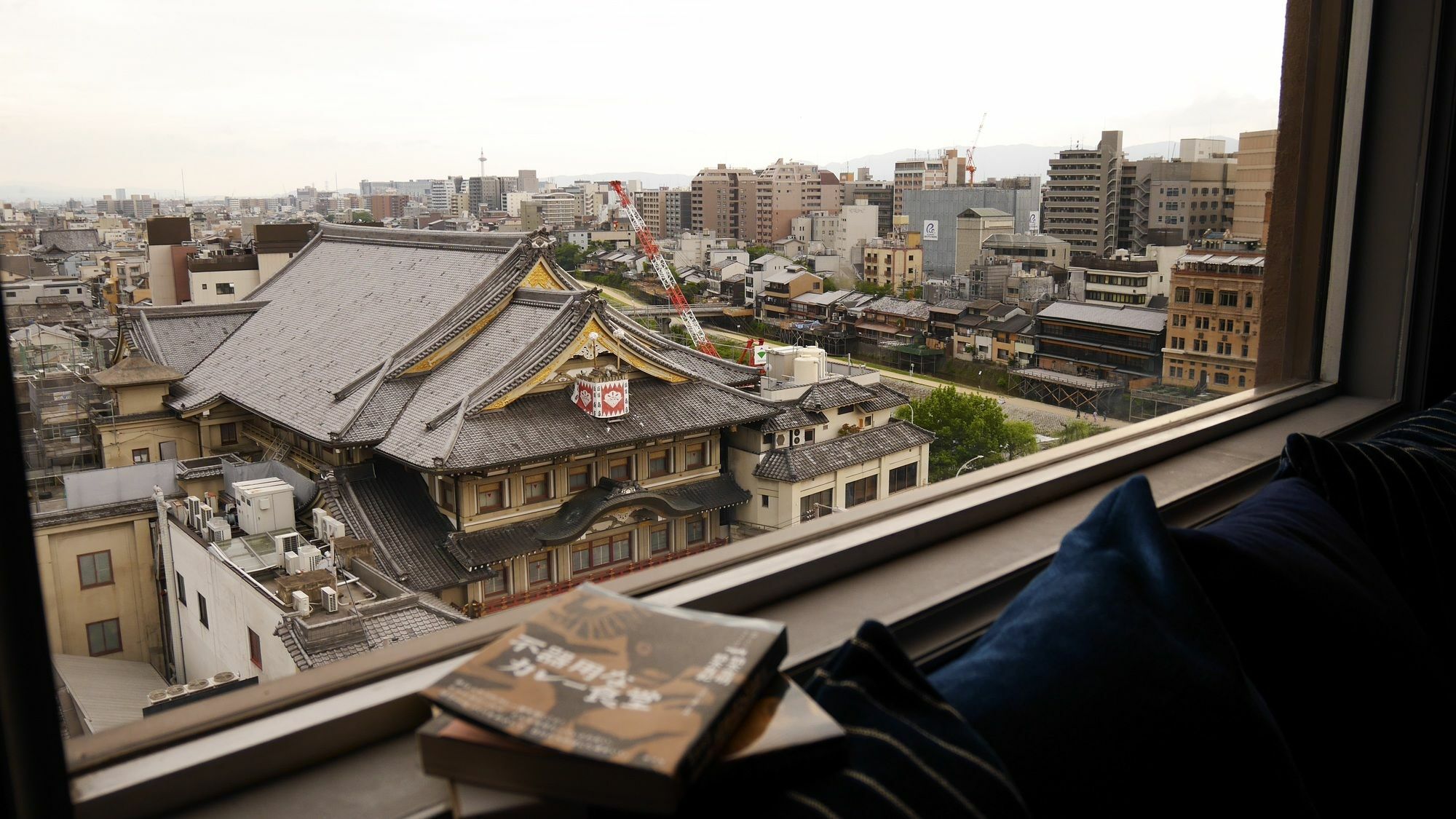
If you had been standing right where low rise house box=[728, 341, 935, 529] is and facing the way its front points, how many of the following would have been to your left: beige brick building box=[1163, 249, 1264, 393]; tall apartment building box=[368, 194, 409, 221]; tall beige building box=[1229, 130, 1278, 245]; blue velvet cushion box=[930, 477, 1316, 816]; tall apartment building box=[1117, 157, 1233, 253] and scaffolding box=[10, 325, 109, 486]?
3

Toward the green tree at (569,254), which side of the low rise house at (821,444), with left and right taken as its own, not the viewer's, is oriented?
back

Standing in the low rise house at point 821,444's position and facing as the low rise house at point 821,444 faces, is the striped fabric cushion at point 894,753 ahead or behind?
ahead

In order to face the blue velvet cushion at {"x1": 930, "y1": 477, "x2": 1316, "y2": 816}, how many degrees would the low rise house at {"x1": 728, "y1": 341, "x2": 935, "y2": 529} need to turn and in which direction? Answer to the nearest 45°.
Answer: approximately 45° to its right

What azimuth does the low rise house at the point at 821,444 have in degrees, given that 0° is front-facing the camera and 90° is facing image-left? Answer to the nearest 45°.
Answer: approximately 315°

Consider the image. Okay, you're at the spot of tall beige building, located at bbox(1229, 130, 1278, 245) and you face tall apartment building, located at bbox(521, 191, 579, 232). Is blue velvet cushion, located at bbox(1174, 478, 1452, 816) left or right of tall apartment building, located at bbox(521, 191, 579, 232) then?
left

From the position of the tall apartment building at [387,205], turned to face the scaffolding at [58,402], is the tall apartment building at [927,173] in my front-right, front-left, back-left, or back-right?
front-left

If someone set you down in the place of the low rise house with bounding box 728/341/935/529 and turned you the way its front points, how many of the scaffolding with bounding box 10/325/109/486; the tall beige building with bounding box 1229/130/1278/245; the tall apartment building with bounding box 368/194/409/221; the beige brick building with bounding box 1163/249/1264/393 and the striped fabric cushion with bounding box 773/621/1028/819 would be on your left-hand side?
2

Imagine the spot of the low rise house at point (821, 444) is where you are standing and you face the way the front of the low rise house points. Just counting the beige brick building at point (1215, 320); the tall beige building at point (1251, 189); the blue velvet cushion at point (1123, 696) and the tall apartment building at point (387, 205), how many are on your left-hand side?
2

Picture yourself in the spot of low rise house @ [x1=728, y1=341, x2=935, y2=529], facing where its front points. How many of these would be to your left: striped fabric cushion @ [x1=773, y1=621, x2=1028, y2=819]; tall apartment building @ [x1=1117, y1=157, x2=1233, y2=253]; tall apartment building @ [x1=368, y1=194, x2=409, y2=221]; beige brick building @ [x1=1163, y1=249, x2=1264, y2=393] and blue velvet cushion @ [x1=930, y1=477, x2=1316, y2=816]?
2

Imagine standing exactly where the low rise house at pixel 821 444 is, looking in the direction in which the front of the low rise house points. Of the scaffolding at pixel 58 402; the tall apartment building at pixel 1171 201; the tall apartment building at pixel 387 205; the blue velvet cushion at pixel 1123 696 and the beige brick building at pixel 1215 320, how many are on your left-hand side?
2
